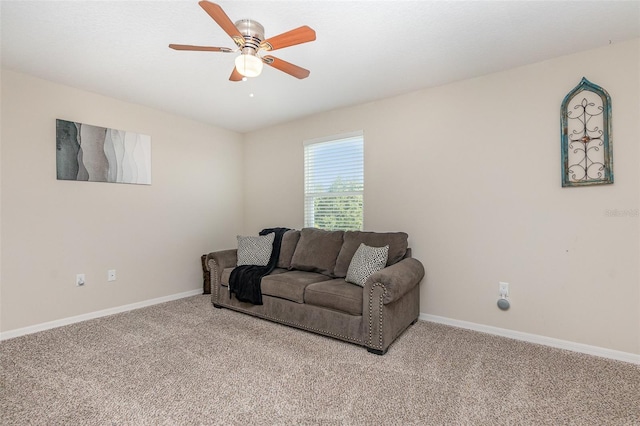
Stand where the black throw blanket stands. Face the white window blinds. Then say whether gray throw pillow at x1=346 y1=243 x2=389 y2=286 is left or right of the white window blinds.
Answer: right

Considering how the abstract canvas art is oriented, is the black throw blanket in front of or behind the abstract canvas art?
in front

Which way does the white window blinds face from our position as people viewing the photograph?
facing the viewer and to the left of the viewer

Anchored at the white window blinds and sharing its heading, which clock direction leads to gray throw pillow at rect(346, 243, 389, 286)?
The gray throw pillow is roughly at 10 o'clock from the white window blinds.

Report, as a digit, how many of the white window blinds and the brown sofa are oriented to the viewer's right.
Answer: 0

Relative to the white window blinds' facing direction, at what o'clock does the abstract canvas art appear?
The abstract canvas art is roughly at 1 o'clock from the white window blinds.

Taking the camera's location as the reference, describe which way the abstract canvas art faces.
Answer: facing the viewer and to the right of the viewer
